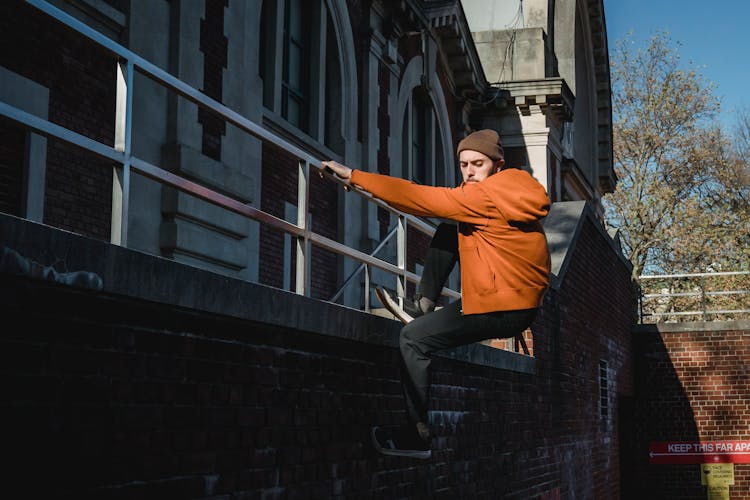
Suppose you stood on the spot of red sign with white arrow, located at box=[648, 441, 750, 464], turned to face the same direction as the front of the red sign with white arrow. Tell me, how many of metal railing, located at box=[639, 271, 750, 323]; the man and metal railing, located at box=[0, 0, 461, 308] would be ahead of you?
2

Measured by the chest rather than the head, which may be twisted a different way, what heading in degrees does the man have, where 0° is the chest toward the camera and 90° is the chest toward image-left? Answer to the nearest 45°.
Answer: approximately 90°

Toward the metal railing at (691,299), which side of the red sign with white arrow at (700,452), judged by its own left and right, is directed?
back

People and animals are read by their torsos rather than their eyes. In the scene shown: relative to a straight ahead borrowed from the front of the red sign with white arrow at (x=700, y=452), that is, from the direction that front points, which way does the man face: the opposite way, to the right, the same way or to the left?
to the right

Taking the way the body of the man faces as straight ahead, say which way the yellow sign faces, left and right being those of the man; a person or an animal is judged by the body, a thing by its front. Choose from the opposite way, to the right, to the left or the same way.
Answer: to the left

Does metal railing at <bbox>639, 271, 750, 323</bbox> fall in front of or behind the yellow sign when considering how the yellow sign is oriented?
behind

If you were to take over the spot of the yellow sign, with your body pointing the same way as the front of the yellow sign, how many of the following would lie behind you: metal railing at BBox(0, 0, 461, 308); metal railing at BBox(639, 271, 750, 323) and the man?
1
